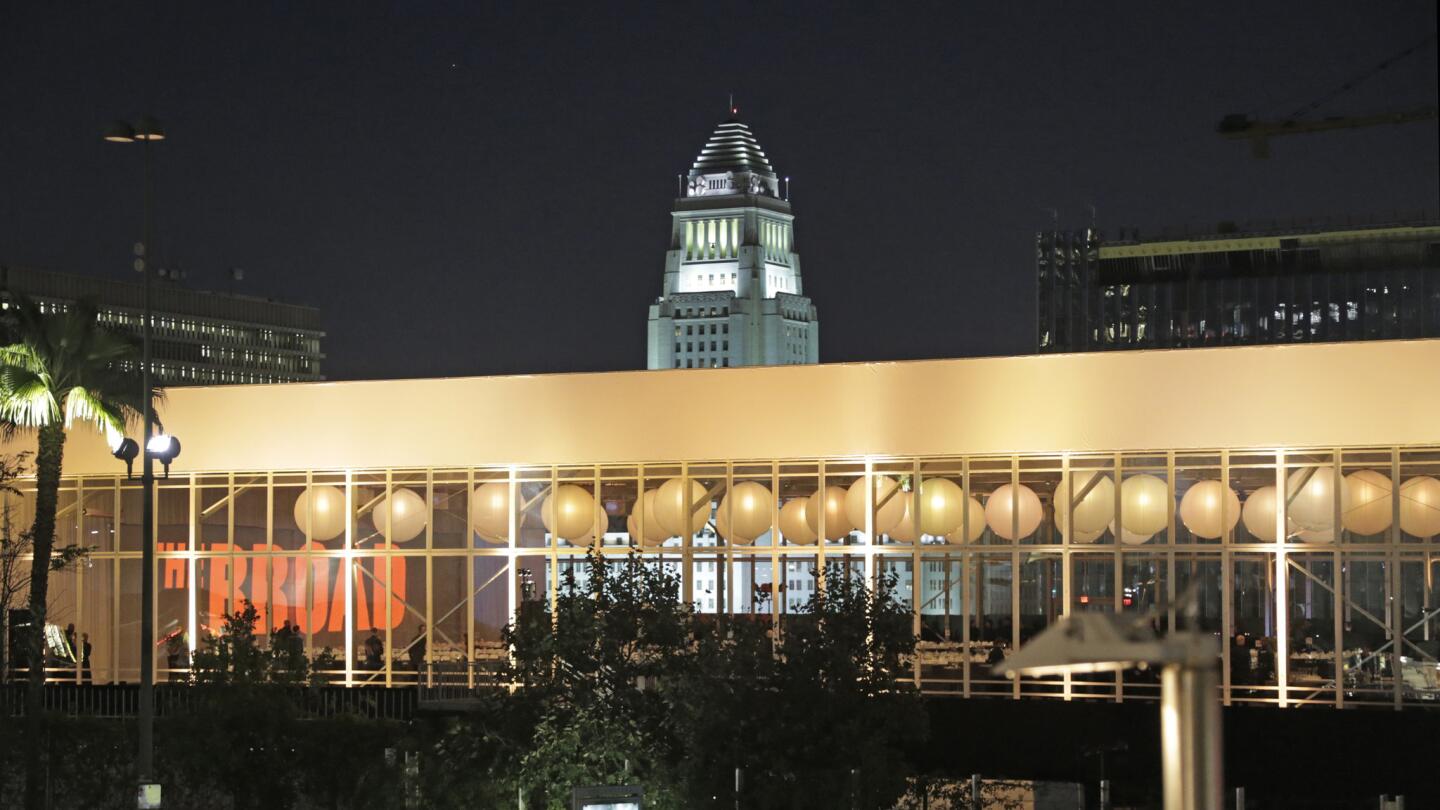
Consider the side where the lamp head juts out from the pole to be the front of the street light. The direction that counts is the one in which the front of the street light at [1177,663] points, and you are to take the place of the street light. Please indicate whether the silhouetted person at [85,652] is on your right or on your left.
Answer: on your right

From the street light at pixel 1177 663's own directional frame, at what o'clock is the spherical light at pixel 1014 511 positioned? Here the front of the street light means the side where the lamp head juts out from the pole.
The spherical light is roughly at 3 o'clock from the street light.

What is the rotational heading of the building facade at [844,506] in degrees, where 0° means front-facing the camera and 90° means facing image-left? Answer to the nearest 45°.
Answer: approximately 0°

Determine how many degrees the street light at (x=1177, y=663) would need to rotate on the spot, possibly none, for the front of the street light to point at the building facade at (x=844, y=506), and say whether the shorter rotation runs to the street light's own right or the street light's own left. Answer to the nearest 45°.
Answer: approximately 90° to the street light's own right

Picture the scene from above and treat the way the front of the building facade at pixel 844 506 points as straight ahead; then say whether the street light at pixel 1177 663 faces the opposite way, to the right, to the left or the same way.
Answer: to the right

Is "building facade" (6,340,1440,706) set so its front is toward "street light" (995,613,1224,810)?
yes

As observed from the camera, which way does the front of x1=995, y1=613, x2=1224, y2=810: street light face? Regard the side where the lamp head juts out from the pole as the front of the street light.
facing to the left of the viewer

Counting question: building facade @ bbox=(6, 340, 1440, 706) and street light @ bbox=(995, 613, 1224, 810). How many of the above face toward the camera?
1

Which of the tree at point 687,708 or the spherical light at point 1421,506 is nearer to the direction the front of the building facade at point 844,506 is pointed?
the tree

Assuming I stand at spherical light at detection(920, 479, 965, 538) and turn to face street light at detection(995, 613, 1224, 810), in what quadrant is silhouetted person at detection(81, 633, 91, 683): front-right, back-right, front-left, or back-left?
back-right
